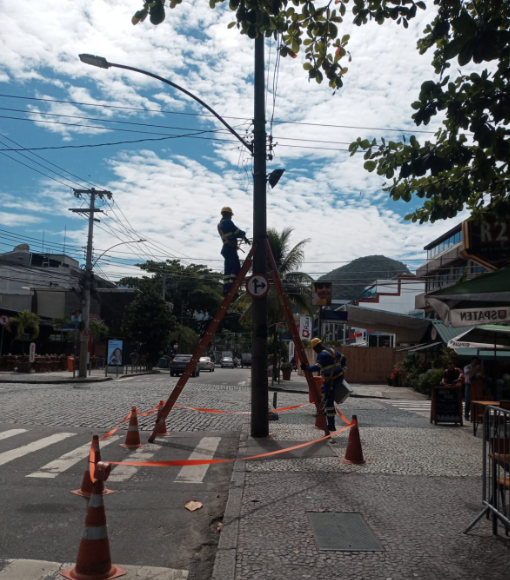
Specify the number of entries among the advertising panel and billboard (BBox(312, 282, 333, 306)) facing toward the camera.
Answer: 2

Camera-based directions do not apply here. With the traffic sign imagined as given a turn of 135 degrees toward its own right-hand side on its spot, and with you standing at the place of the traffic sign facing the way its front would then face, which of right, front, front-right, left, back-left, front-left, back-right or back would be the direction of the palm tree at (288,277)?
front-right

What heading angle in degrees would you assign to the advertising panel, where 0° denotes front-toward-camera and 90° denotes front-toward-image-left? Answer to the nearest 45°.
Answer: approximately 0°

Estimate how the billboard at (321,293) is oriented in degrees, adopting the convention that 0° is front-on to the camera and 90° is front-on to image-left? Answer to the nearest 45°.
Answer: approximately 0°

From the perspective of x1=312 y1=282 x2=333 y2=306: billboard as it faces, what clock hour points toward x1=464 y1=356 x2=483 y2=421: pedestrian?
The pedestrian is roughly at 11 o'clock from the billboard.

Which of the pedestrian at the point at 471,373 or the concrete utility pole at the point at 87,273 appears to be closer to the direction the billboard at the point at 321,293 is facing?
the pedestrian

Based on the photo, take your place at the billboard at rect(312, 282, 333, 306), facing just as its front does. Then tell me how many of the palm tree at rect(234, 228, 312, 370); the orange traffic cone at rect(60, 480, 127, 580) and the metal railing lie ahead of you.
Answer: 2
